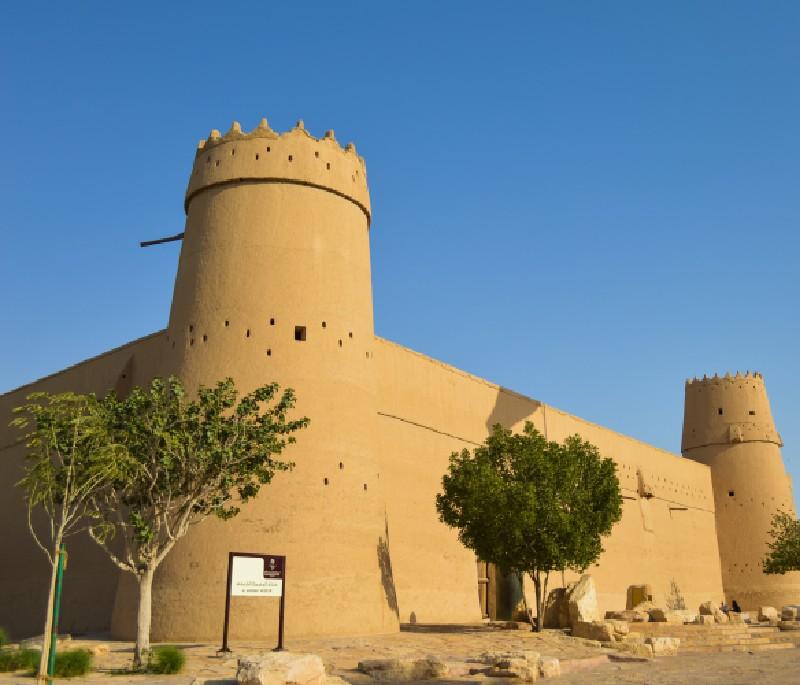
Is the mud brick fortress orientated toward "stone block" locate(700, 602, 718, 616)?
no

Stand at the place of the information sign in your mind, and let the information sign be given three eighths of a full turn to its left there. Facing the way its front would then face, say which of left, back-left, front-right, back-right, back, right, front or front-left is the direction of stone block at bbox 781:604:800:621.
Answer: front

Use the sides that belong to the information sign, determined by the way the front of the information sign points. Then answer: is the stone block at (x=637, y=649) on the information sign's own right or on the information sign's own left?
on the information sign's own left

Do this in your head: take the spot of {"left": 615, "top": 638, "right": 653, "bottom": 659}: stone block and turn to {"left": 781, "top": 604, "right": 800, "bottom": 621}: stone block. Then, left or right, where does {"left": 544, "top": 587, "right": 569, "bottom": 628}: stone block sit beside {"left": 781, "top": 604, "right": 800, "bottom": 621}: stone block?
left

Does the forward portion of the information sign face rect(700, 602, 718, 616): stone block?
no

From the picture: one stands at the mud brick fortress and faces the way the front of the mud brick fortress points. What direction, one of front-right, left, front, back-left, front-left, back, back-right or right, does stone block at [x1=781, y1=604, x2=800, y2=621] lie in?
left

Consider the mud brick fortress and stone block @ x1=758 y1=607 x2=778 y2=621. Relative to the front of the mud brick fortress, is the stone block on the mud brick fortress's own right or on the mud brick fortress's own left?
on the mud brick fortress's own left

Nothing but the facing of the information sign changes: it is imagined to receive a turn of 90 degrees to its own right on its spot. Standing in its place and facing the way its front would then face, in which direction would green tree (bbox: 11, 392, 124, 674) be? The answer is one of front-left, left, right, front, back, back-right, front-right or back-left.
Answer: front-left

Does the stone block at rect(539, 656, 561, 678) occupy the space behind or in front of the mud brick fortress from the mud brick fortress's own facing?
in front

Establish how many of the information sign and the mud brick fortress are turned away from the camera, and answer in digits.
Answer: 0

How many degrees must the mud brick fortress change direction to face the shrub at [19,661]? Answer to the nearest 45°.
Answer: approximately 90° to its right

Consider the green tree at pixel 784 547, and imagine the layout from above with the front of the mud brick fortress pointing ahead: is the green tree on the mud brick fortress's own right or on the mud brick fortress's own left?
on the mud brick fortress's own left

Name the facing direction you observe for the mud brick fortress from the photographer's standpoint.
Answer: facing the viewer and to the right of the viewer

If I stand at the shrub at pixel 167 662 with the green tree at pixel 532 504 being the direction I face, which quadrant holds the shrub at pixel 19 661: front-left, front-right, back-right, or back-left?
back-left

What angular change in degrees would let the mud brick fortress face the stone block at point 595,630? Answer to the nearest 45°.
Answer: approximately 45° to its left

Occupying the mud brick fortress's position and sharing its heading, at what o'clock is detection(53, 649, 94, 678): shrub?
The shrub is roughly at 2 o'clock from the mud brick fortress.

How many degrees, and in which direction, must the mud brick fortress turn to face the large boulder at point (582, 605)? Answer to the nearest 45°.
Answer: approximately 45° to its left

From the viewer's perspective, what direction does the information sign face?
toward the camera

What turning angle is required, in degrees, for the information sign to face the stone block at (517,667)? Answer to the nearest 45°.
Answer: approximately 45° to its left
